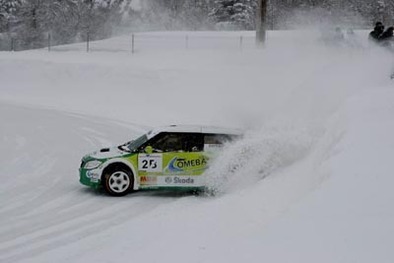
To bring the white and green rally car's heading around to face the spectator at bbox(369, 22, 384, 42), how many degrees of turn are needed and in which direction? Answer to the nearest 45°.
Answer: approximately 135° to its right

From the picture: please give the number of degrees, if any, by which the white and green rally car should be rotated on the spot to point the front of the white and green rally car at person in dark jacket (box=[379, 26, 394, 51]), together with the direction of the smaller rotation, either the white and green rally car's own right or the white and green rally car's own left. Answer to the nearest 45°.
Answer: approximately 135° to the white and green rally car's own right

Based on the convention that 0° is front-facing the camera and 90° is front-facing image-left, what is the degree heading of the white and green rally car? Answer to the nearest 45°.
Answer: approximately 90°
